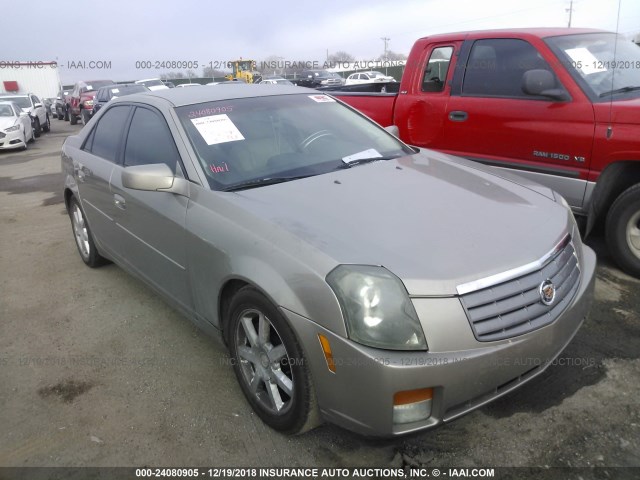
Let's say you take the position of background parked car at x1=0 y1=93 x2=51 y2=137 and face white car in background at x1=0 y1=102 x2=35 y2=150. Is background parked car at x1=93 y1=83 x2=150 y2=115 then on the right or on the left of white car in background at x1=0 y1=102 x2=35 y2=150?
left

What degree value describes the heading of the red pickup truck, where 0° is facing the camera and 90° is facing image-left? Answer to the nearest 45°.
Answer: approximately 315°

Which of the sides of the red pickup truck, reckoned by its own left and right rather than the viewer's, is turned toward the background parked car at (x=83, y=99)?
back

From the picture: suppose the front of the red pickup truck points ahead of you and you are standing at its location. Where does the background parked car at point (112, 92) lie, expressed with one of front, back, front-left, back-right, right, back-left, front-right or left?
back

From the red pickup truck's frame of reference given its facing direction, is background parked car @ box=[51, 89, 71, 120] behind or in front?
behind

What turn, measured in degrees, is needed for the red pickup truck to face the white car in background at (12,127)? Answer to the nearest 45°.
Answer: approximately 180°

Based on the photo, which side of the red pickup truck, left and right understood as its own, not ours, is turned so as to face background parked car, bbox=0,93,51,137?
back
